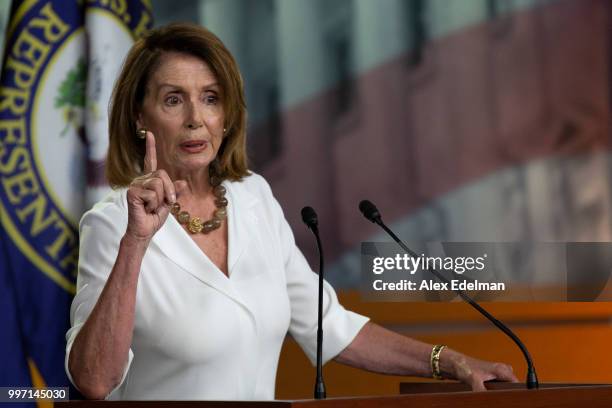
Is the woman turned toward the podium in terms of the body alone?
yes
